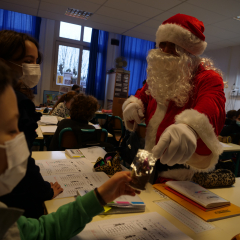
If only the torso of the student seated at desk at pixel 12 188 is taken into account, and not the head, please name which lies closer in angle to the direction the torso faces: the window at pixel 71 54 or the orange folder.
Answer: the orange folder

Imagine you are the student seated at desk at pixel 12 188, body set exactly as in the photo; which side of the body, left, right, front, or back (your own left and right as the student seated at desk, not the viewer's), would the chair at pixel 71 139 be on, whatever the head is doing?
left

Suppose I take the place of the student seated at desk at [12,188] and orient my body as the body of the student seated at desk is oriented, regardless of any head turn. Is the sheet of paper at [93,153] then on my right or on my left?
on my left

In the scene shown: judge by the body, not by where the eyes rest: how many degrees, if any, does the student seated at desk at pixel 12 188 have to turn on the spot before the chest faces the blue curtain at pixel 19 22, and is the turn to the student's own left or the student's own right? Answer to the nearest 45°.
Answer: approximately 90° to the student's own left

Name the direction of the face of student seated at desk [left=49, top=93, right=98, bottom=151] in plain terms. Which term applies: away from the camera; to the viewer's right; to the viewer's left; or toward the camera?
away from the camera

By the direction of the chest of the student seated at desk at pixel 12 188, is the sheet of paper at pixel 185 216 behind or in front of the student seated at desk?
in front

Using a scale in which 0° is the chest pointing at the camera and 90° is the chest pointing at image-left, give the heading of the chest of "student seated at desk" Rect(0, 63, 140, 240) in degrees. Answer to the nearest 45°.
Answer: approximately 270°

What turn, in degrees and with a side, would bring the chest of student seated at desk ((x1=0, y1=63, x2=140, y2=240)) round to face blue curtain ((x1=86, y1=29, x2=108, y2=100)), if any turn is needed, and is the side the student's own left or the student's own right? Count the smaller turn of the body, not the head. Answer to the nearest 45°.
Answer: approximately 90° to the student's own left

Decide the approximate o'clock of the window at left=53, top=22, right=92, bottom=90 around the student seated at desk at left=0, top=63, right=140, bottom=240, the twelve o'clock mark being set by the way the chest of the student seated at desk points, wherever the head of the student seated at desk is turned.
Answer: The window is roughly at 9 o'clock from the student seated at desk.
